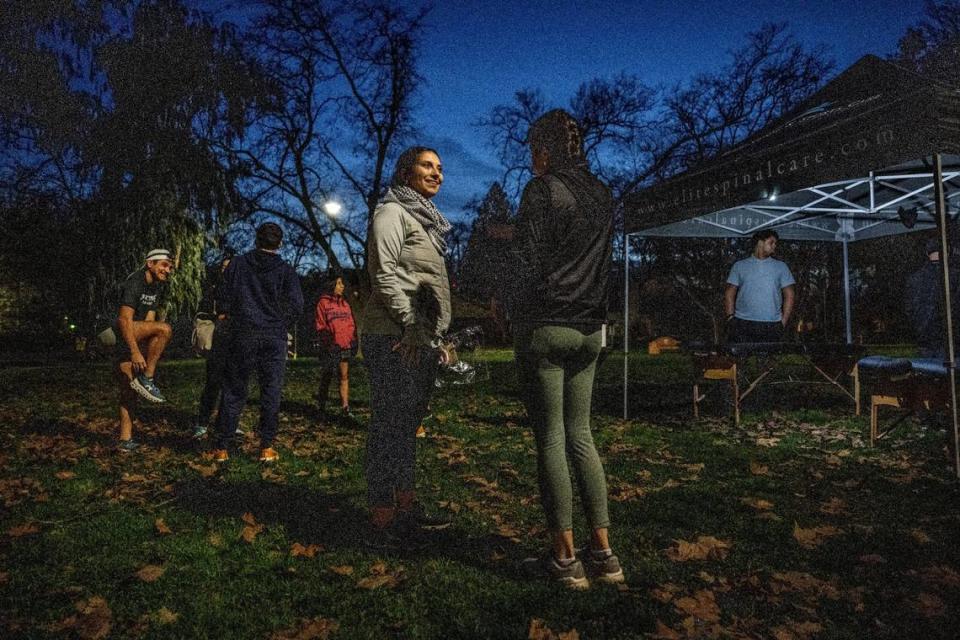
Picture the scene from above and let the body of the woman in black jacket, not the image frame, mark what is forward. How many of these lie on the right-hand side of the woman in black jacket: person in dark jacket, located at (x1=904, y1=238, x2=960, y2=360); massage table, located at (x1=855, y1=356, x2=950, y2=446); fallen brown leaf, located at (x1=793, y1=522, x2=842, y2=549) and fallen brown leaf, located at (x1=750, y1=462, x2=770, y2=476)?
4

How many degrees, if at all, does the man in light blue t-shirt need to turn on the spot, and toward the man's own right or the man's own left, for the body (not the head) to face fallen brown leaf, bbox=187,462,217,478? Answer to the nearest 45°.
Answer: approximately 45° to the man's own right

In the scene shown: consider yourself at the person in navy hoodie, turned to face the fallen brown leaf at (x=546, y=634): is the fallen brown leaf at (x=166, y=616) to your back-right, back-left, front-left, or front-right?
front-right

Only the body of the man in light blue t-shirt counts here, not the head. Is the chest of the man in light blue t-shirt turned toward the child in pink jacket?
no

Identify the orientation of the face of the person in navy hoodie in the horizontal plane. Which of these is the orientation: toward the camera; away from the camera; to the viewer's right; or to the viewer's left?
away from the camera

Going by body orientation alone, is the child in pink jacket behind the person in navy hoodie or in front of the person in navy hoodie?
in front

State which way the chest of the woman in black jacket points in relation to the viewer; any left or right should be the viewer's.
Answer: facing away from the viewer and to the left of the viewer

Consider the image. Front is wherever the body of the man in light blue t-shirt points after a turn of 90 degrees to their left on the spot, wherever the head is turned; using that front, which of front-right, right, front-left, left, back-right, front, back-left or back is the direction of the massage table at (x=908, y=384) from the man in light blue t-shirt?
front-right

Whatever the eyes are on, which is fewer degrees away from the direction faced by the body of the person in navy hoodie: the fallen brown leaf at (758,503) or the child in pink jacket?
the child in pink jacket

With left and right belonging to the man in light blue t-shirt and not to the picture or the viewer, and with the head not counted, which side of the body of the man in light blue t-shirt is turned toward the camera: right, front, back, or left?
front

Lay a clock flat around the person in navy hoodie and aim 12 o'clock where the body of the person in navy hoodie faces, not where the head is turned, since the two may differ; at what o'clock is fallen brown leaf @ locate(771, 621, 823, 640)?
The fallen brown leaf is roughly at 5 o'clock from the person in navy hoodie.

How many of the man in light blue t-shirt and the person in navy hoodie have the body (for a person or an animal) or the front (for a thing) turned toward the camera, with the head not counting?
1

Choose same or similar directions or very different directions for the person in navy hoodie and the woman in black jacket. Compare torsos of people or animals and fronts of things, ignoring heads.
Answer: same or similar directions

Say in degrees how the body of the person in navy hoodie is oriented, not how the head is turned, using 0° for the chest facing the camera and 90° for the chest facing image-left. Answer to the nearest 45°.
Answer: approximately 180°

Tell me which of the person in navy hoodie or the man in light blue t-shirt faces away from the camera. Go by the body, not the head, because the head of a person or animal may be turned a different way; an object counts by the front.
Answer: the person in navy hoodie

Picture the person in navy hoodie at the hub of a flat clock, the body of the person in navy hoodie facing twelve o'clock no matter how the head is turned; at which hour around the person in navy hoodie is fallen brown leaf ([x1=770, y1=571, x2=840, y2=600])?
The fallen brown leaf is roughly at 5 o'clock from the person in navy hoodie.

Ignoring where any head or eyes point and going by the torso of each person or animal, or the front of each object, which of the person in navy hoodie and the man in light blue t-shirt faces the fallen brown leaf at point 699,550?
the man in light blue t-shirt
